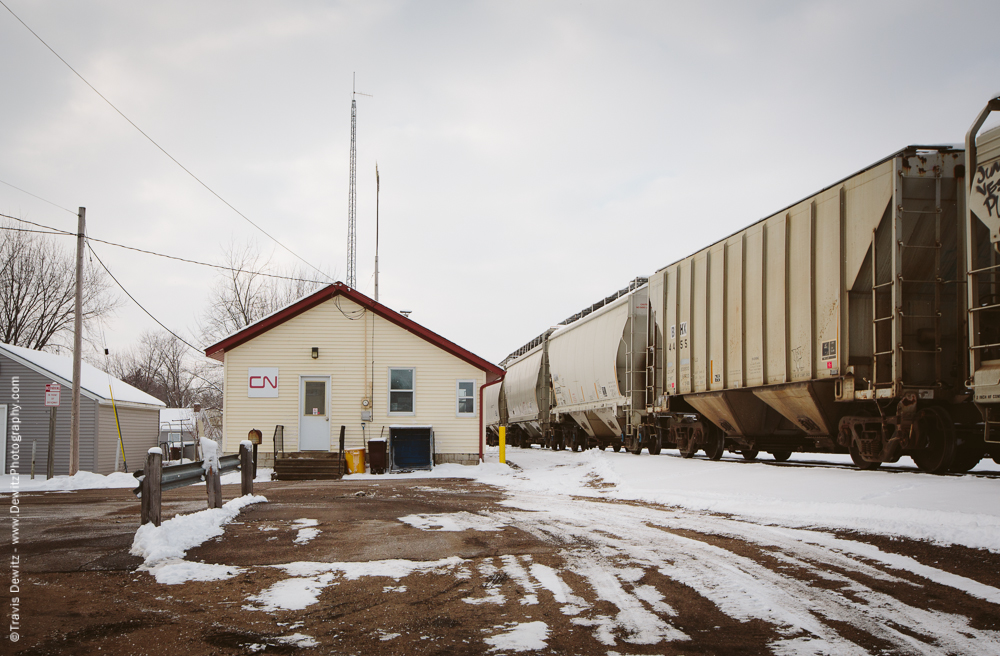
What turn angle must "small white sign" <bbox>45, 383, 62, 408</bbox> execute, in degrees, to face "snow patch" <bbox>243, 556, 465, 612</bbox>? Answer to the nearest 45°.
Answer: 0° — it already faces it

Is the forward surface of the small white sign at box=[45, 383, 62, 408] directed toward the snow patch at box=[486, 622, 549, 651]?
yes

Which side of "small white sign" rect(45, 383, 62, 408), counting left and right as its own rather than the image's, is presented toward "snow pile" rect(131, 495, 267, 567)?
front

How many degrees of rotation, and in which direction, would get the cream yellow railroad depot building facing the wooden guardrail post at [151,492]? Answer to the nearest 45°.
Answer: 0° — it already faces it

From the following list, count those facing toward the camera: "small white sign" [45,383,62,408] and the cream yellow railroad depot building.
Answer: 2

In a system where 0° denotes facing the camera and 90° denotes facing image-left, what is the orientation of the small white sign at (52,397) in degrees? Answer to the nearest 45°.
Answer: approximately 0°

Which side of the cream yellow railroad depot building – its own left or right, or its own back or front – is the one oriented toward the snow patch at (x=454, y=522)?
front

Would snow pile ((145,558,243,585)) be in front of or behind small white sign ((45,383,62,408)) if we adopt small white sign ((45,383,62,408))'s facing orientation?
in front

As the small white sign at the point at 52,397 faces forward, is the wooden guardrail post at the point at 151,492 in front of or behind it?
in front

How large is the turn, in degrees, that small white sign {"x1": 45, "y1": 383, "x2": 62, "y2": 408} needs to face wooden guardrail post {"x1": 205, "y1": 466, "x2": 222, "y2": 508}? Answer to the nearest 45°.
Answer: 0° — it already faces it
